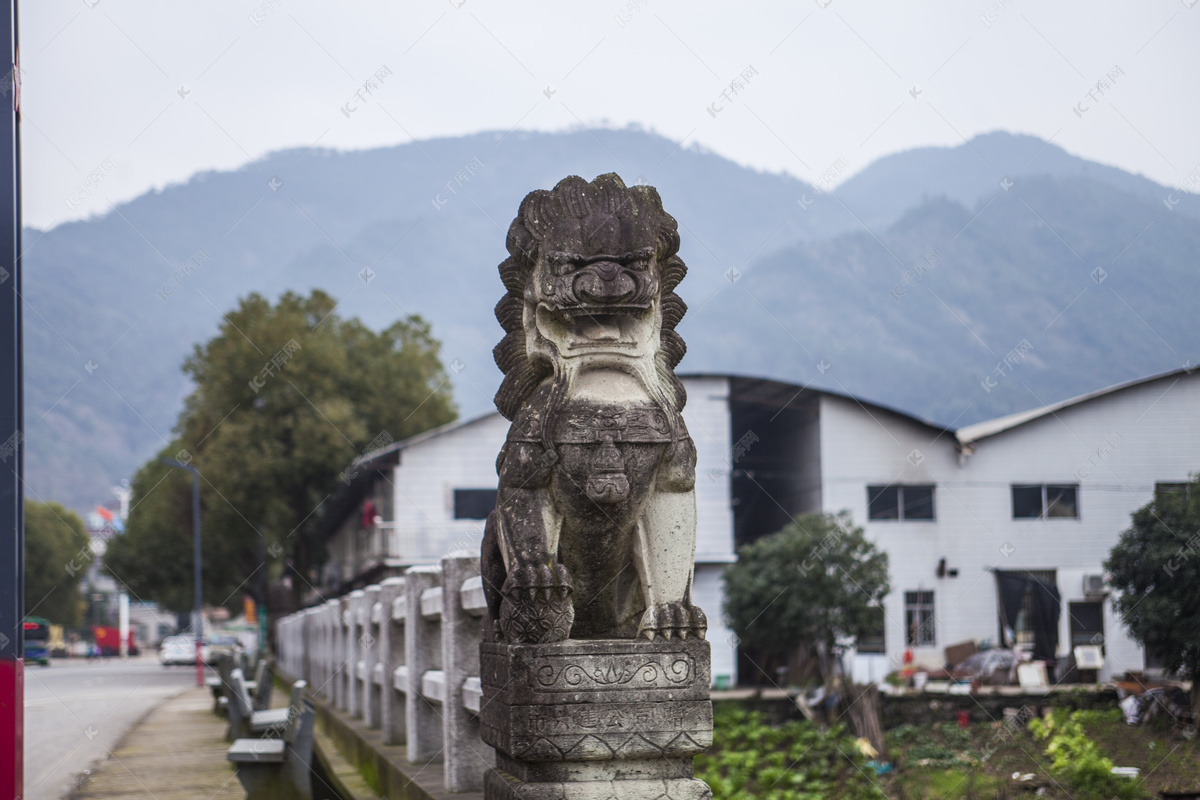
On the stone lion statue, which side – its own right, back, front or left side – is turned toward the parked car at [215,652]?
back

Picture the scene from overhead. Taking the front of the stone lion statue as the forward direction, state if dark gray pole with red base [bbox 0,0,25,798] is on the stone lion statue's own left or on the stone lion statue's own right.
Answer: on the stone lion statue's own right

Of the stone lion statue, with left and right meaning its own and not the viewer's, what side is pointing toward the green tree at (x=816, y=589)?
back

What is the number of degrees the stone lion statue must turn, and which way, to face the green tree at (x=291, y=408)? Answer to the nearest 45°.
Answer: approximately 180°

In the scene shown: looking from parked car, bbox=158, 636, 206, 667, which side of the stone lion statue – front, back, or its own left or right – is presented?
back

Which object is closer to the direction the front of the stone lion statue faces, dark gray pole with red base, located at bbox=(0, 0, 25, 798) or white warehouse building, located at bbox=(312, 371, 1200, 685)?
the dark gray pole with red base

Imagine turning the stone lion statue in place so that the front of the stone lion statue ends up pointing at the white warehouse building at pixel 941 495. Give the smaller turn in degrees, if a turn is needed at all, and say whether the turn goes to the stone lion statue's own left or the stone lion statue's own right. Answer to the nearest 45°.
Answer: approximately 180°

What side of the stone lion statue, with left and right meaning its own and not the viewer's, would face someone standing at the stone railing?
back

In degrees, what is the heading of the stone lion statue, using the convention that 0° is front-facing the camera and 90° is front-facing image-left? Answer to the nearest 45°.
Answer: approximately 0°
